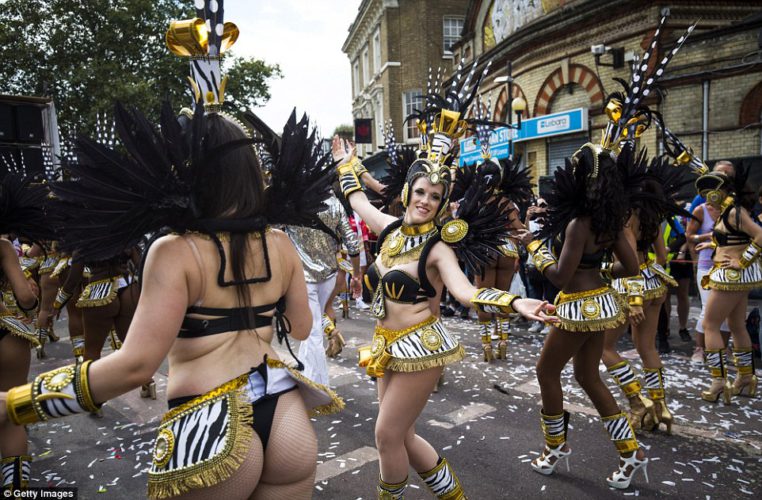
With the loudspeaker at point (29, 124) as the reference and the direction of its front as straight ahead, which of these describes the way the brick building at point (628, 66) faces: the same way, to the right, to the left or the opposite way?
to the right

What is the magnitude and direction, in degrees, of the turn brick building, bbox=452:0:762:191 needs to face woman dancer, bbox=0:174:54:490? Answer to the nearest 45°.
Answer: approximately 45° to its left

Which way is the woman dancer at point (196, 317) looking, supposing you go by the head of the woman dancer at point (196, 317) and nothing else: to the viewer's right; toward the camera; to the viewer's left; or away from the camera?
away from the camera

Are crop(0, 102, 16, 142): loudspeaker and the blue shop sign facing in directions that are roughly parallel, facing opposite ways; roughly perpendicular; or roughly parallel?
roughly perpendicular

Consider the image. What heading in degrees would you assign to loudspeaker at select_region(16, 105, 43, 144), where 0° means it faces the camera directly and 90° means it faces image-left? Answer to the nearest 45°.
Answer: approximately 0°
